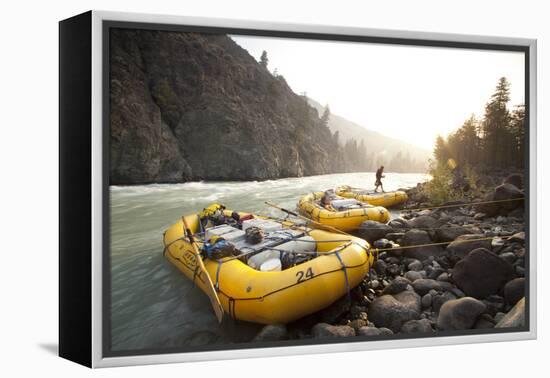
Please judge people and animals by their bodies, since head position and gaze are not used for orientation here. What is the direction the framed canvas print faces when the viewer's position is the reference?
facing the viewer and to the right of the viewer
